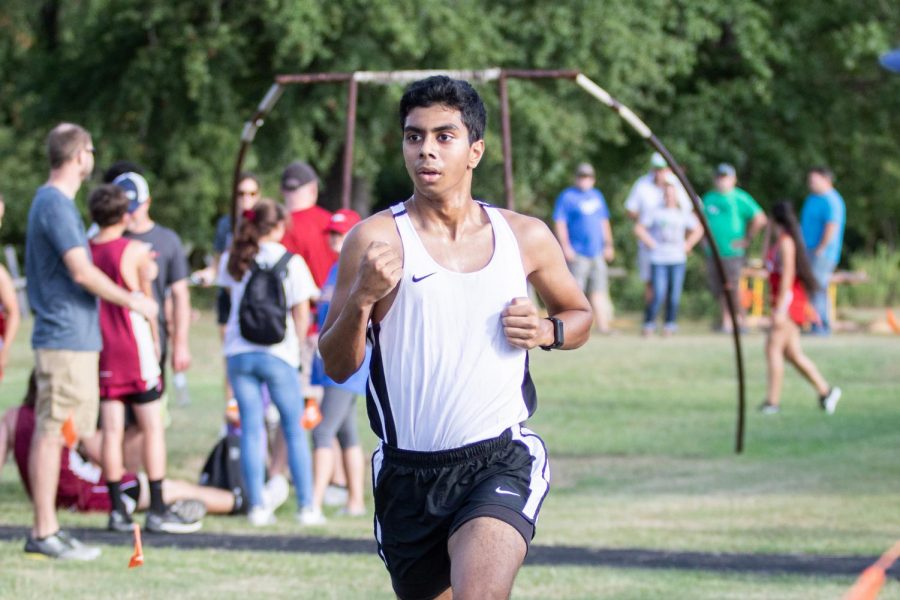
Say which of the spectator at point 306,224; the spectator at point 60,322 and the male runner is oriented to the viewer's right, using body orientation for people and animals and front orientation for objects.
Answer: the spectator at point 60,322

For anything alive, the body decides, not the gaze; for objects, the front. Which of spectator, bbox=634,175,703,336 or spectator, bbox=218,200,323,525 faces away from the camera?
spectator, bbox=218,200,323,525

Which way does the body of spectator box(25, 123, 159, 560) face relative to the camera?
to the viewer's right

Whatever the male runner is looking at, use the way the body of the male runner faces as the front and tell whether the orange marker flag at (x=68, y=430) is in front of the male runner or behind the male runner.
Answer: behind

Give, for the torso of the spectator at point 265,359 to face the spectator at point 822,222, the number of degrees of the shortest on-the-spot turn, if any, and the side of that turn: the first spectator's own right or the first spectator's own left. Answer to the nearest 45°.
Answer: approximately 45° to the first spectator's own right

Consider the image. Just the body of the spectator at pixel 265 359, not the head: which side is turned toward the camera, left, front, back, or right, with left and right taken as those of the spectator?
back

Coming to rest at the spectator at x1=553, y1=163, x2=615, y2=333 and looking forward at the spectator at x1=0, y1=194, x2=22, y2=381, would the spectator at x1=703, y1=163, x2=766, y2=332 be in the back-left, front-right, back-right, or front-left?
back-left

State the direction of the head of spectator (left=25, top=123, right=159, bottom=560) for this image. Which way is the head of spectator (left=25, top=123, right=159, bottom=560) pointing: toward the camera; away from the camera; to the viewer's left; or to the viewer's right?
to the viewer's right
